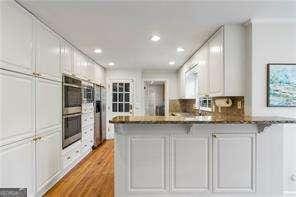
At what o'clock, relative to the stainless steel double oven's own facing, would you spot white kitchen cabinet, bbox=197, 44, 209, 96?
The white kitchen cabinet is roughly at 11 o'clock from the stainless steel double oven.

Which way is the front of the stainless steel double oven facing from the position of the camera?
facing the viewer and to the right of the viewer

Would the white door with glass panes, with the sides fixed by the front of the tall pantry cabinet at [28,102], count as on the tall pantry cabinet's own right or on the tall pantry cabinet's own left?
on the tall pantry cabinet's own left

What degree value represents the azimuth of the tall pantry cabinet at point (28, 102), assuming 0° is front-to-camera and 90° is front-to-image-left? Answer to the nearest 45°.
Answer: approximately 315°

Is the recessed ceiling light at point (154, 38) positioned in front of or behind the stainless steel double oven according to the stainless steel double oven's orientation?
in front

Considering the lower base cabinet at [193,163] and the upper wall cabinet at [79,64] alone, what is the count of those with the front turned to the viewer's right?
1

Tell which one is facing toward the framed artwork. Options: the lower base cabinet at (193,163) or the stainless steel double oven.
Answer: the stainless steel double oven

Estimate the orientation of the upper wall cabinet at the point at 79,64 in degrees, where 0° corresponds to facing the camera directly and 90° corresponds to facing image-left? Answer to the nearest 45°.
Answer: approximately 270°

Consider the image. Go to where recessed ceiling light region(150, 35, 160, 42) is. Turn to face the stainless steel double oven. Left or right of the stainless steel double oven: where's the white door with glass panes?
right

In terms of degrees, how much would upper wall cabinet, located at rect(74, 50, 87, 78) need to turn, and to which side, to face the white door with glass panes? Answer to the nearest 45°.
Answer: approximately 45° to its left
